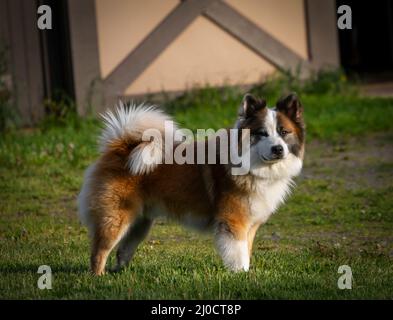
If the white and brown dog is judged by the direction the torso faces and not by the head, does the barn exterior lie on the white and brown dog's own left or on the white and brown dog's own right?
on the white and brown dog's own left

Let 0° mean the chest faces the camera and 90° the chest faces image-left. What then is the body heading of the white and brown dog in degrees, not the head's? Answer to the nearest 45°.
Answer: approximately 270°
